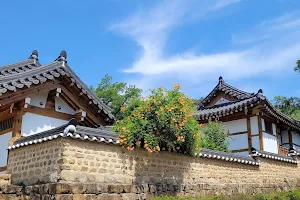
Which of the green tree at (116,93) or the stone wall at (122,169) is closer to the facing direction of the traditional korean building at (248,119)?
the stone wall

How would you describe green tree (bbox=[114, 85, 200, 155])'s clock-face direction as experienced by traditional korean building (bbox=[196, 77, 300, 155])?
The green tree is roughly at 2 o'clock from the traditional korean building.

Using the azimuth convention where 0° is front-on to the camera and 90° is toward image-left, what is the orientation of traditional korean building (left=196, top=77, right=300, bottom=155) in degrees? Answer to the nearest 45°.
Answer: approximately 315°

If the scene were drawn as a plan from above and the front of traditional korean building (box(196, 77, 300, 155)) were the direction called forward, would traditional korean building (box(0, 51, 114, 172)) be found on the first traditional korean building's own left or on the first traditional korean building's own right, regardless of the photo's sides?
on the first traditional korean building's own right

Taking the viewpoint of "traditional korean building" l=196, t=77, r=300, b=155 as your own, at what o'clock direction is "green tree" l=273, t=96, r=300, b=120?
The green tree is roughly at 8 o'clock from the traditional korean building.

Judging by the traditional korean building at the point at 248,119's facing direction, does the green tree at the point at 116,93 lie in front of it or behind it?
behind

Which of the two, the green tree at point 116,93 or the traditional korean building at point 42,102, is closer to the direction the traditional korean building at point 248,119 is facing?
the traditional korean building
